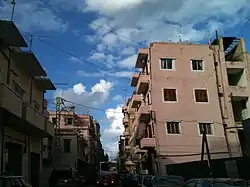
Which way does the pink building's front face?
to the viewer's left

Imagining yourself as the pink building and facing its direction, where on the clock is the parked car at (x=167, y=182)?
The parked car is roughly at 9 o'clock from the pink building.

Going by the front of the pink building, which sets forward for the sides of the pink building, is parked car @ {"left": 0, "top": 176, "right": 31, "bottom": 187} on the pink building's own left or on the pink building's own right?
on the pink building's own left

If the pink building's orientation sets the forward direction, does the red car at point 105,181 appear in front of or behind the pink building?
in front

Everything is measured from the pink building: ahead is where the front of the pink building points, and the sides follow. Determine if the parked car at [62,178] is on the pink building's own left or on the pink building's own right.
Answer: on the pink building's own left
